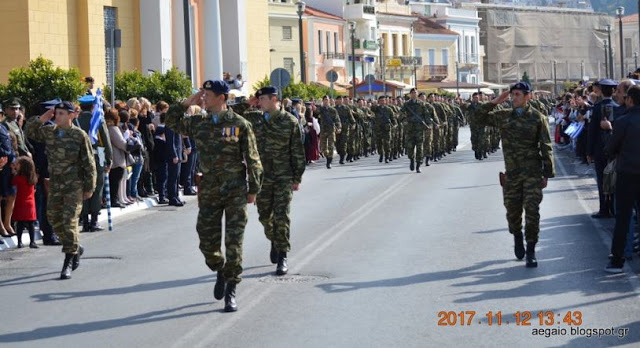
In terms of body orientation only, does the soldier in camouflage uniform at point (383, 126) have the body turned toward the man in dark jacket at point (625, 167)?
yes

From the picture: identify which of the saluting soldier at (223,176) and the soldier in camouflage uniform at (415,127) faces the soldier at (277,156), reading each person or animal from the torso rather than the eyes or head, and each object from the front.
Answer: the soldier in camouflage uniform

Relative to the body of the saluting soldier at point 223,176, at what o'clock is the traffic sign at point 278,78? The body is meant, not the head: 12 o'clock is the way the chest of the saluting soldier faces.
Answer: The traffic sign is roughly at 6 o'clock from the saluting soldier.

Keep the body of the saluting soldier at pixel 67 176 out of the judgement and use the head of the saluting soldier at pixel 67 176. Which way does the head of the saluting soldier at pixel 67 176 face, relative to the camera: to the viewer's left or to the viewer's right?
to the viewer's left

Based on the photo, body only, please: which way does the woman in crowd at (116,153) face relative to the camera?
to the viewer's right

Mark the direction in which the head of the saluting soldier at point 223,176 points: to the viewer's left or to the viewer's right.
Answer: to the viewer's left
